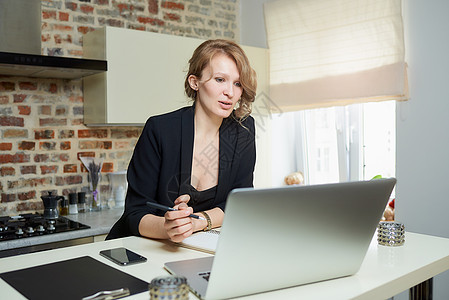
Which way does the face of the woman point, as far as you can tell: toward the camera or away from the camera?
toward the camera

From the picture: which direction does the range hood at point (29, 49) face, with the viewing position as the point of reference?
facing the viewer and to the right of the viewer

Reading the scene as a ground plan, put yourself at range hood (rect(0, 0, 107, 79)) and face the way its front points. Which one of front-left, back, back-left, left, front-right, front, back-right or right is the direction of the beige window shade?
front-left

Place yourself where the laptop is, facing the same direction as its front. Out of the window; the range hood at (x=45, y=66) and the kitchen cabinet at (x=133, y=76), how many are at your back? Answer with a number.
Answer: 0

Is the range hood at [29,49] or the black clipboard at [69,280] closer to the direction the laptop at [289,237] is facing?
the range hood

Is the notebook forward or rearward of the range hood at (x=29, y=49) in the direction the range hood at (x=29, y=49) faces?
forward

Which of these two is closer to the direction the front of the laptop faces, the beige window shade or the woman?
the woman

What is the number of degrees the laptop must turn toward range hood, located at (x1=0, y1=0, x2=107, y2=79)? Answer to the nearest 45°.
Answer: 0° — it already faces it

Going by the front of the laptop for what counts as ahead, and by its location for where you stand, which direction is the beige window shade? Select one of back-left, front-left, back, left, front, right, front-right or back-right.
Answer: front-right

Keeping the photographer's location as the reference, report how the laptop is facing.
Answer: facing away from the viewer and to the left of the viewer
